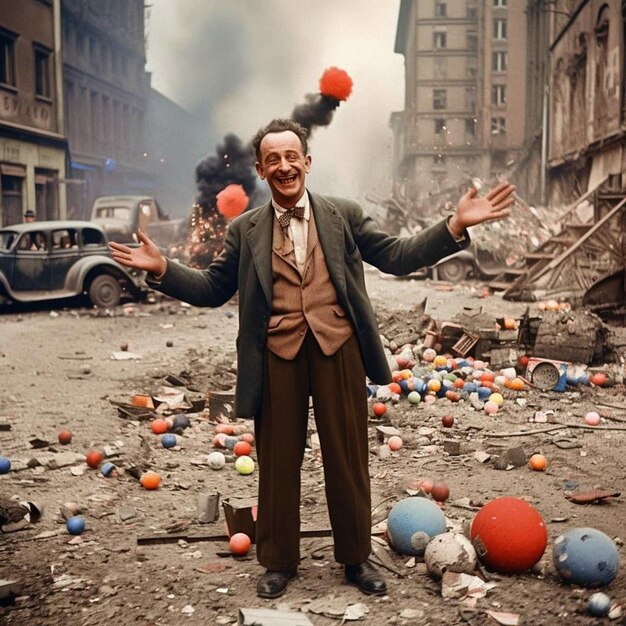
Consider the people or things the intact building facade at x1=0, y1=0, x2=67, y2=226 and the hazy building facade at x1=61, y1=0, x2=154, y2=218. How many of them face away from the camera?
0

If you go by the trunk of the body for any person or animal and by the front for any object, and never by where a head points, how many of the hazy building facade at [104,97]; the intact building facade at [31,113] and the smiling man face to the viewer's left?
0

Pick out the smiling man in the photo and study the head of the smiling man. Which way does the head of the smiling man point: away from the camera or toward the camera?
toward the camera

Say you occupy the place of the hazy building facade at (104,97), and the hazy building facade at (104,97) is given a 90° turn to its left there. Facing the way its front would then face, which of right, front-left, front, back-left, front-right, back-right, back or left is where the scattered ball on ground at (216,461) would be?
back-right

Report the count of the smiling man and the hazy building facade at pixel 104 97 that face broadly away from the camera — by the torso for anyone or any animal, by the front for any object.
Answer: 0

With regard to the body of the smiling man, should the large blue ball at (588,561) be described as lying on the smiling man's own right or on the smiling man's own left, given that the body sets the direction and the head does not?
on the smiling man's own left

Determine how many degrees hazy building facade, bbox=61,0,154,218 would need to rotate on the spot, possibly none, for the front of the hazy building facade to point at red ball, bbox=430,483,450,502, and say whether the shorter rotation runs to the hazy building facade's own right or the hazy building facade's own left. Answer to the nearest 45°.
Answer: approximately 45° to the hazy building facade's own right

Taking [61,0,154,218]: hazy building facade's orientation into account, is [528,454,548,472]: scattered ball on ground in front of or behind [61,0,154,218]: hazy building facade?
in front

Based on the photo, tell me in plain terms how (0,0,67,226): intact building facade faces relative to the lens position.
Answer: facing the viewer and to the right of the viewer

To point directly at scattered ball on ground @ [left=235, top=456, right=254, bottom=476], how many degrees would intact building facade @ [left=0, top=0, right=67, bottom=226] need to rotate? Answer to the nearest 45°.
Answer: approximately 45° to its right

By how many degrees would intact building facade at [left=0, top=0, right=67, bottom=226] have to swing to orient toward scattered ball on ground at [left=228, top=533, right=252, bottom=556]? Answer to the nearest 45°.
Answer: approximately 45° to its right

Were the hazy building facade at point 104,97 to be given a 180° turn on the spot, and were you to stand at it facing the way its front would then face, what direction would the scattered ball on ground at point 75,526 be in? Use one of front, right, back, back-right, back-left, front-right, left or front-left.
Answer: back-left

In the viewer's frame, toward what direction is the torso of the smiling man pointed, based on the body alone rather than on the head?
toward the camera

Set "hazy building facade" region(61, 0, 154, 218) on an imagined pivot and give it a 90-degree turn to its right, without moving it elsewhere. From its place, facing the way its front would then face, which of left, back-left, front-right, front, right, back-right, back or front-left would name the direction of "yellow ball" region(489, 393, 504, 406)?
front-left

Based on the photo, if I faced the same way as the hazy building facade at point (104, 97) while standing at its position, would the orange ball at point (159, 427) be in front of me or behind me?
in front
